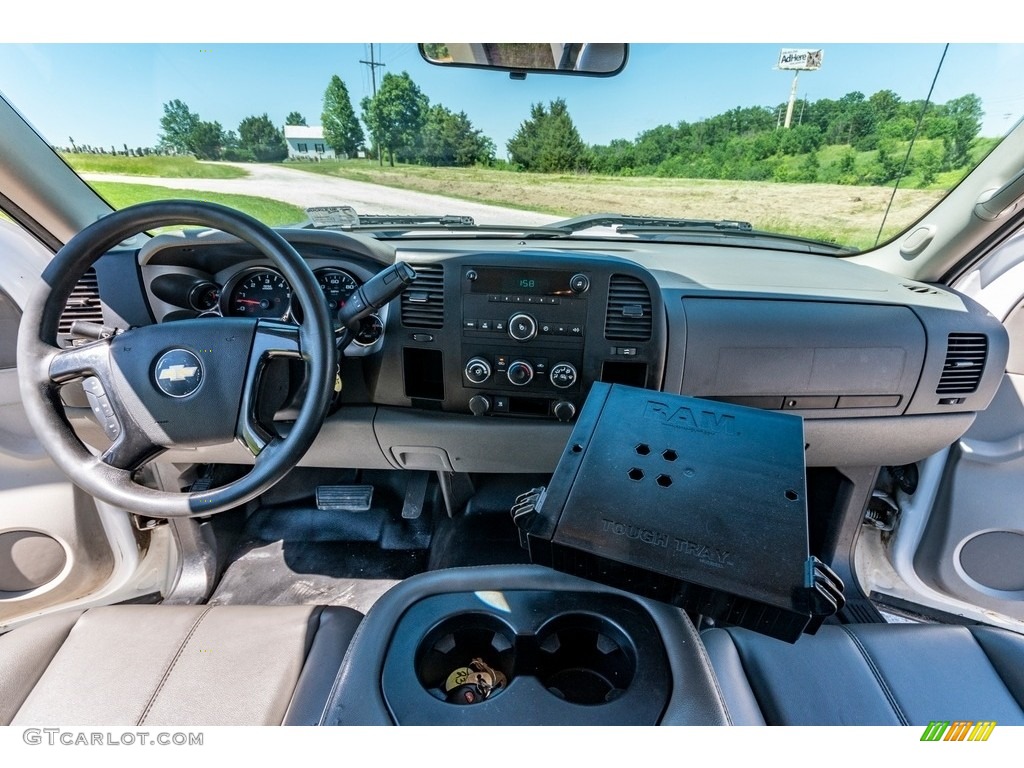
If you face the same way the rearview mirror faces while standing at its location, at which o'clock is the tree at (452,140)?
The tree is roughly at 5 o'clock from the rearview mirror.

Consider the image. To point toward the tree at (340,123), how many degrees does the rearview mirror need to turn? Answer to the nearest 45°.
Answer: approximately 135° to its right

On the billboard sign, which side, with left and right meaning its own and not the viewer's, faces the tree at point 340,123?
right

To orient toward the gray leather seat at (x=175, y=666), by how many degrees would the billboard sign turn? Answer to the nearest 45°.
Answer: approximately 45° to its right

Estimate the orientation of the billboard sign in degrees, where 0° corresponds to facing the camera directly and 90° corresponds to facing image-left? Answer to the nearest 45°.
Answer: approximately 0°

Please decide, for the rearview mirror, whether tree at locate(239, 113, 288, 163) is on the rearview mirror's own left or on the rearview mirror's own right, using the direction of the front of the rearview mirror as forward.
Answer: on the rearview mirror's own right

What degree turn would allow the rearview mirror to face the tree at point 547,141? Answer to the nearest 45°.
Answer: approximately 180°

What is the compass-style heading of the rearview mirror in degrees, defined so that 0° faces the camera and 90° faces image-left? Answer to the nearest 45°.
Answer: approximately 0°
